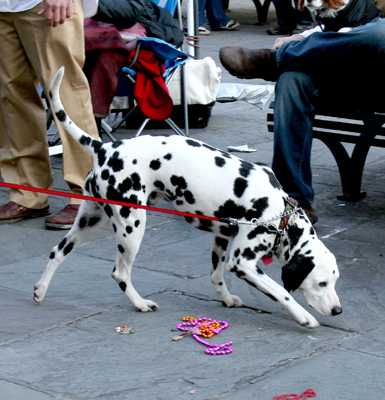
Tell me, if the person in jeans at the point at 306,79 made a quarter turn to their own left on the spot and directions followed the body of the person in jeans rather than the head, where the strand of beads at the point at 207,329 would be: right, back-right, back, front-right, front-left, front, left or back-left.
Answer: front

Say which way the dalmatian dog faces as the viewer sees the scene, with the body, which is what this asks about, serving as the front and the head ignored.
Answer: to the viewer's right

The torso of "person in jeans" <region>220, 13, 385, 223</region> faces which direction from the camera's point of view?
to the viewer's left

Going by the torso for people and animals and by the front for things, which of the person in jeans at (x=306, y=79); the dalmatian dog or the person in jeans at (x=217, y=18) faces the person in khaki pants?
the person in jeans at (x=306, y=79)

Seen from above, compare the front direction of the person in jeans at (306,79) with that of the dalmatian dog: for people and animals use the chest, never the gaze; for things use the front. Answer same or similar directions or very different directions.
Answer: very different directions
